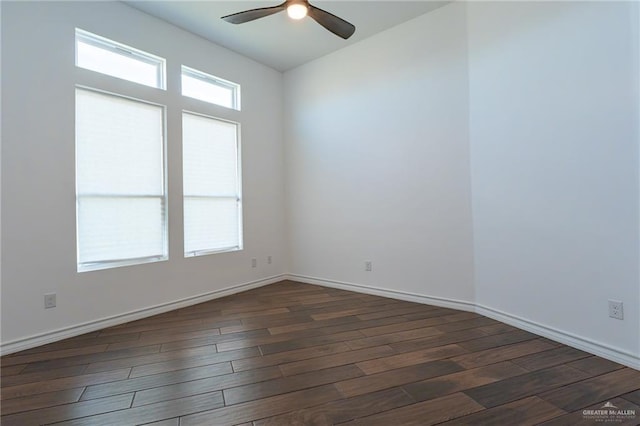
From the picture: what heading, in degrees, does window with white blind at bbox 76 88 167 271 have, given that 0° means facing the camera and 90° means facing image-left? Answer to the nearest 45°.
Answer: approximately 315°

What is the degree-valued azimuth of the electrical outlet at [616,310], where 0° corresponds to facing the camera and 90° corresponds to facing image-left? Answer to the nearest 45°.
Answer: approximately 45°

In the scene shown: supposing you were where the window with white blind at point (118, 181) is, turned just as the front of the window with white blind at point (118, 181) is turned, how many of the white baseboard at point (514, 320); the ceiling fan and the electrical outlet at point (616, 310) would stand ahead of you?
3

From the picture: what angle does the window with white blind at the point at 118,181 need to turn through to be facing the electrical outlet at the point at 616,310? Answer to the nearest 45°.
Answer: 0° — it already faces it

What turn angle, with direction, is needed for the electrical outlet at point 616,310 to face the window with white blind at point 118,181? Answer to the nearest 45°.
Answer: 0° — it already faces it

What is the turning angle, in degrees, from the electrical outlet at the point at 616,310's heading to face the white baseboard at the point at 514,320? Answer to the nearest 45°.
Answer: approximately 90° to its right

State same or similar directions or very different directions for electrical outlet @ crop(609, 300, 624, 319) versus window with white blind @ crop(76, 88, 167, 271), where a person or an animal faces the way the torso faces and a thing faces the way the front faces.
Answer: very different directions
